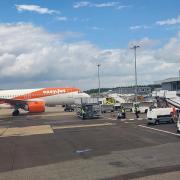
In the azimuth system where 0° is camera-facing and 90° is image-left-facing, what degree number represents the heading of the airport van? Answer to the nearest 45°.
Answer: approximately 90°
